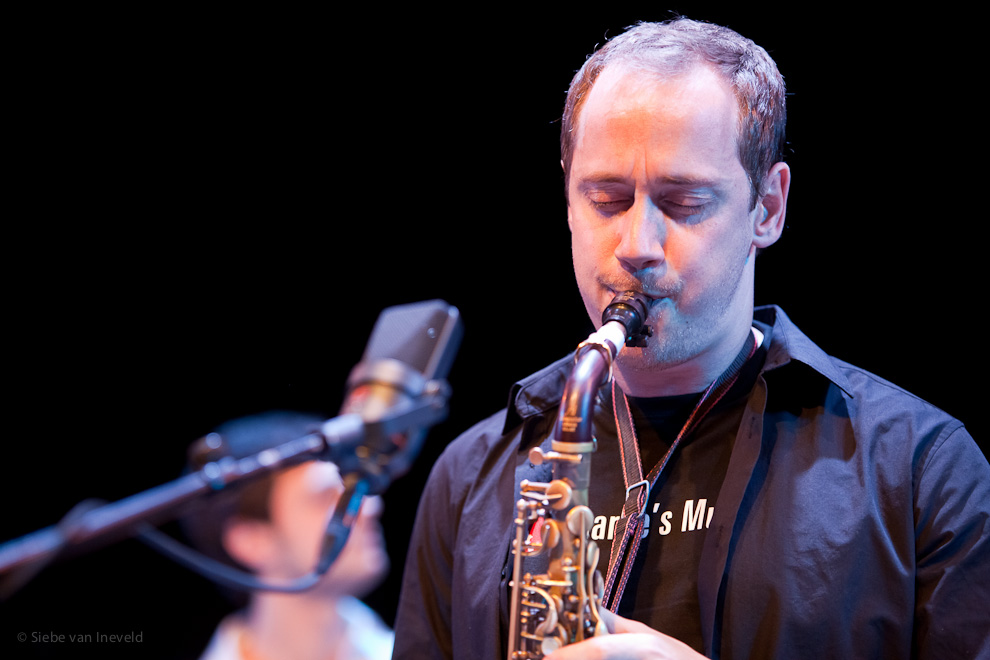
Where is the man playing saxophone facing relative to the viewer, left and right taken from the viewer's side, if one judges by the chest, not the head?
facing the viewer and to the left of the viewer
